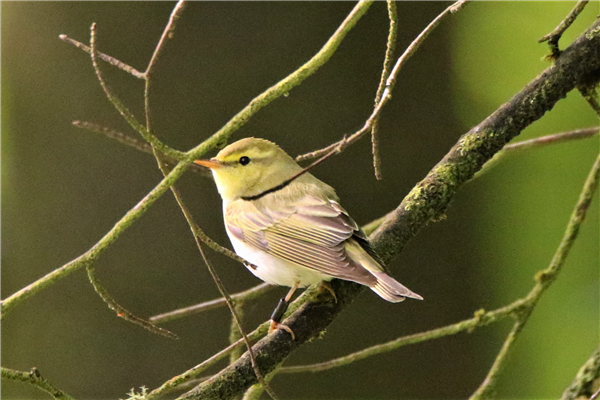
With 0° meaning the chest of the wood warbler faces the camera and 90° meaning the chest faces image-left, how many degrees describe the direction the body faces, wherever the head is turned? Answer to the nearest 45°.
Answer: approximately 90°

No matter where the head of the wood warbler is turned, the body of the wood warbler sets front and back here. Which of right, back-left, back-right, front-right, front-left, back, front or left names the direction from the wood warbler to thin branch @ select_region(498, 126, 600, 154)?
back
